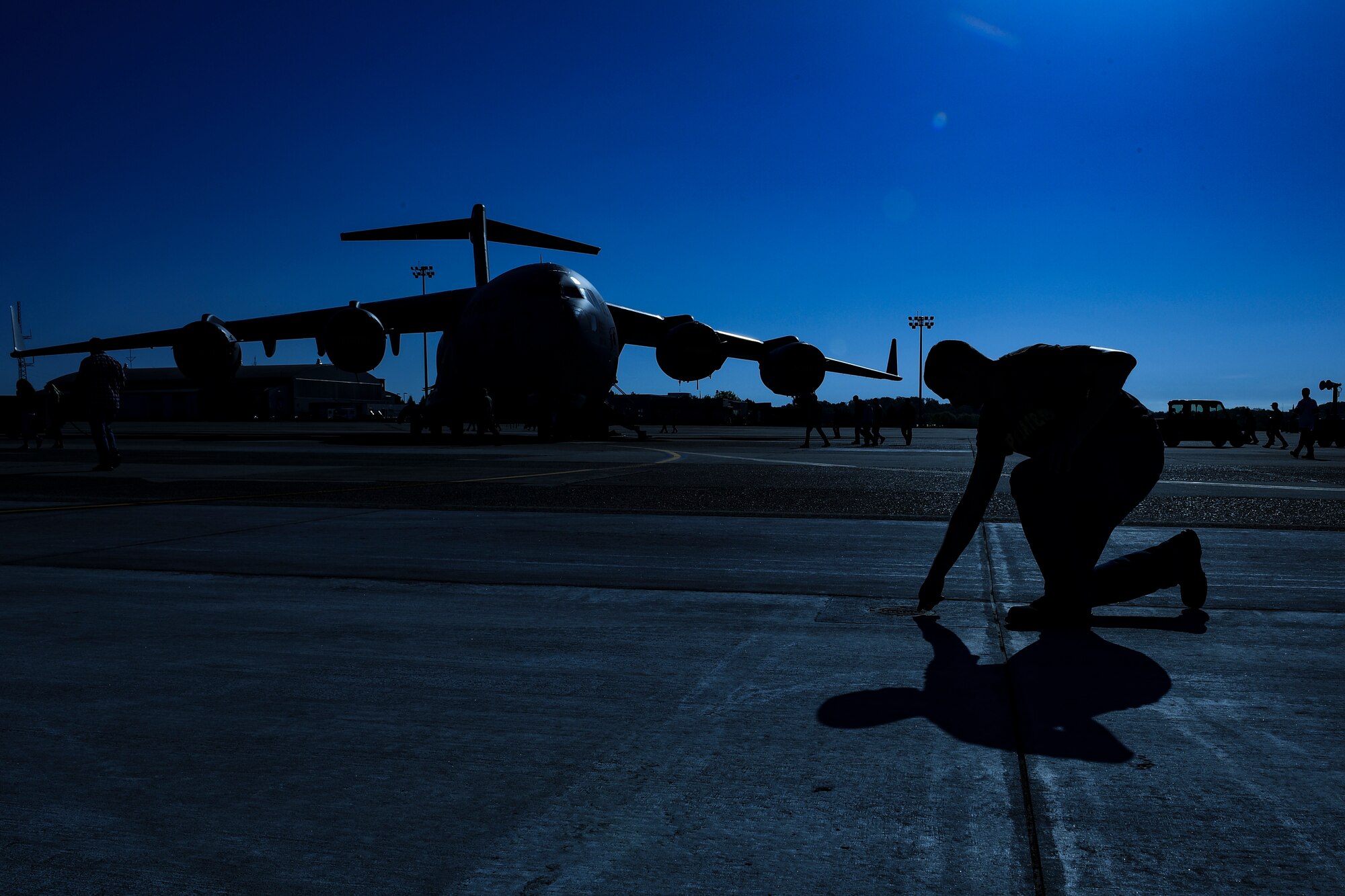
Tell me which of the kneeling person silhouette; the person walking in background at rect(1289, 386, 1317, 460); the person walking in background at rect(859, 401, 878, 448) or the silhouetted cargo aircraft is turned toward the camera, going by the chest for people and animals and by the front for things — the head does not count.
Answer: the silhouetted cargo aircraft

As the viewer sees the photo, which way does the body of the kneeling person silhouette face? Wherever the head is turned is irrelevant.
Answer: to the viewer's left

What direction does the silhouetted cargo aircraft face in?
toward the camera

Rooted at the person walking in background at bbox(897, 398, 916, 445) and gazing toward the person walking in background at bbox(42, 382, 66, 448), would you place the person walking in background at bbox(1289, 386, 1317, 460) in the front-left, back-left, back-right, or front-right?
back-left

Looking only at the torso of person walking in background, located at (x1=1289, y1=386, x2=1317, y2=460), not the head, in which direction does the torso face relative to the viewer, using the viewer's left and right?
facing to the left of the viewer

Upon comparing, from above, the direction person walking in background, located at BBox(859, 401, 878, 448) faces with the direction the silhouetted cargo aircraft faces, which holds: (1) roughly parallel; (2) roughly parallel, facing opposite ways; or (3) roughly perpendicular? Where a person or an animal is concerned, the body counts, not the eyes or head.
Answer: roughly perpendicular

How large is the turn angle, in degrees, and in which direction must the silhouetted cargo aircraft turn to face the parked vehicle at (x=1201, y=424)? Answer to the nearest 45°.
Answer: approximately 90° to its left

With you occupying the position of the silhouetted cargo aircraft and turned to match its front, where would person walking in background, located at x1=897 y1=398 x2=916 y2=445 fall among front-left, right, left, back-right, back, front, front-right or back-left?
left

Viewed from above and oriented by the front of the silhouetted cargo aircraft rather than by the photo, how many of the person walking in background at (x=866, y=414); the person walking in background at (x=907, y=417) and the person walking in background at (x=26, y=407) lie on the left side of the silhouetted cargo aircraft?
2

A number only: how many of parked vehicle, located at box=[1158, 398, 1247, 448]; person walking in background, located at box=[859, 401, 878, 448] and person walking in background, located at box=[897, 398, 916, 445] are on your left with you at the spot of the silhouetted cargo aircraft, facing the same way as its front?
3

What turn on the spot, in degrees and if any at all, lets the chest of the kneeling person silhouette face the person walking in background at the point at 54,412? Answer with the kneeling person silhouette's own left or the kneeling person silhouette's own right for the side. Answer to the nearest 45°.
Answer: approximately 45° to the kneeling person silhouette's own right

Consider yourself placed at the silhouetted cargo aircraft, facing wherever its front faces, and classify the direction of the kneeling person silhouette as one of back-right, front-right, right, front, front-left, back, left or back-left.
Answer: front

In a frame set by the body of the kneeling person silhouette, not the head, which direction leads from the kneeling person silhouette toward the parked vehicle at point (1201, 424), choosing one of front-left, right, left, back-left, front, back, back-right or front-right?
right

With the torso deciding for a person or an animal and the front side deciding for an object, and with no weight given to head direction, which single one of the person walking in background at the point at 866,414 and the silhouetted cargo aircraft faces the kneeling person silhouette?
the silhouetted cargo aircraft
